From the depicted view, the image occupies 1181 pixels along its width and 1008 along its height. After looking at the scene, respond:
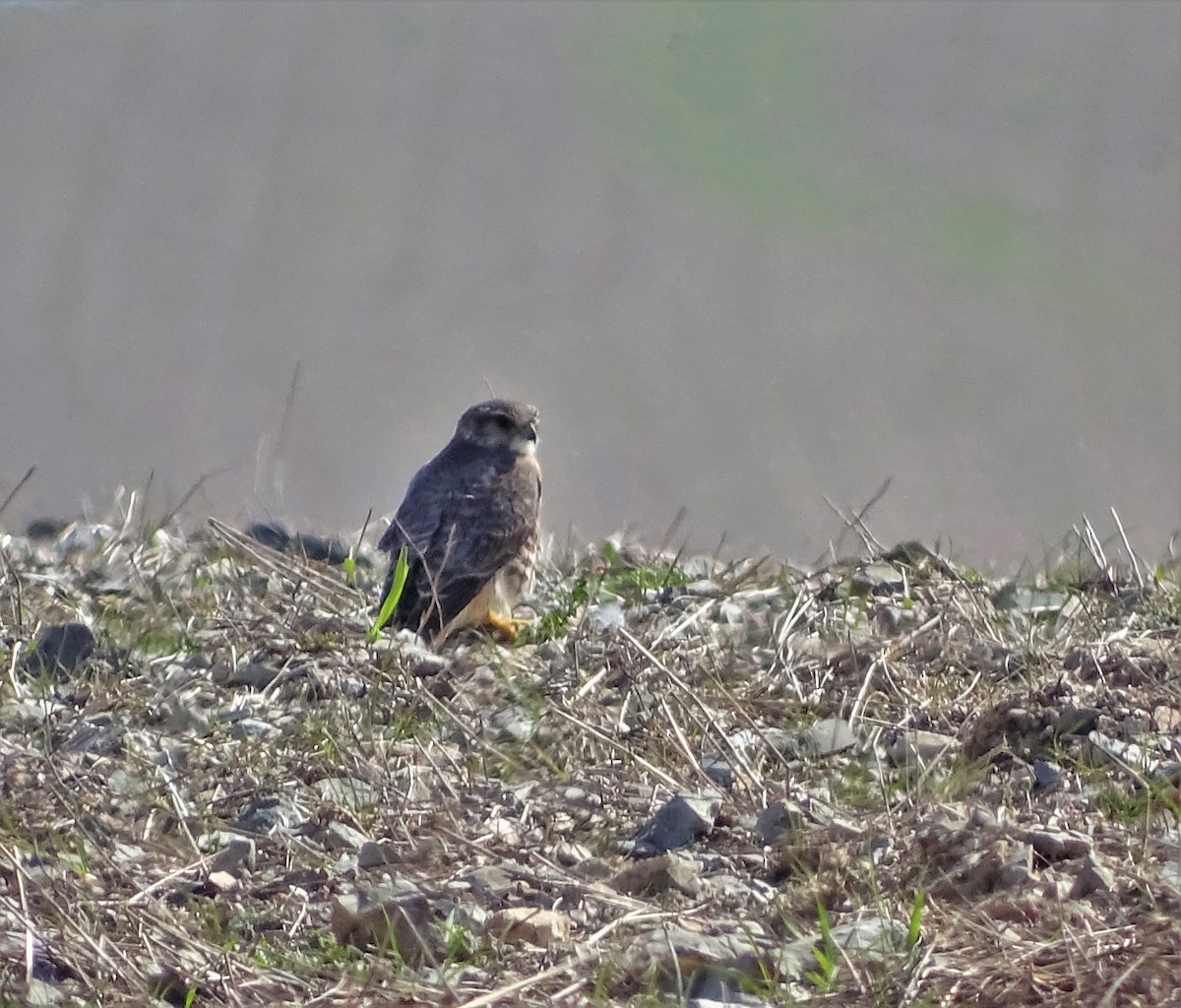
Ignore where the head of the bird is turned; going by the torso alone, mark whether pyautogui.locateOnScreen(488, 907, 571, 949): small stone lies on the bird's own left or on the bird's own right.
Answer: on the bird's own right

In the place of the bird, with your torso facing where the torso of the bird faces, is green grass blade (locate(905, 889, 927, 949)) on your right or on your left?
on your right

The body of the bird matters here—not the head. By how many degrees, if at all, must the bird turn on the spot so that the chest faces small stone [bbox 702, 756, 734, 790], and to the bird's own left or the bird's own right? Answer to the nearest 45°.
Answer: approximately 90° to the bird's own right

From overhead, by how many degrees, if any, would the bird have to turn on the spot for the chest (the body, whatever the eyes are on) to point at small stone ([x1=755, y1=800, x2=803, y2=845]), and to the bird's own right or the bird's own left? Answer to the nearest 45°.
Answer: approximately 90° to the bird's own right

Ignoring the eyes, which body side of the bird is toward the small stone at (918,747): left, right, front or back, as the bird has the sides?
right
